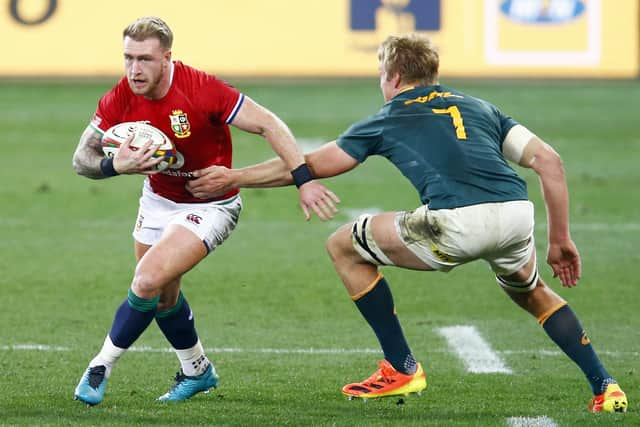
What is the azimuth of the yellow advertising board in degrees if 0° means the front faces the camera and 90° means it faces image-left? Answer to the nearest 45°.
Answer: approximately 0°

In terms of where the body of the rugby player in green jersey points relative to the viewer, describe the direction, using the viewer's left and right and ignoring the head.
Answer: facing away from the viewer and to the left of the viewer

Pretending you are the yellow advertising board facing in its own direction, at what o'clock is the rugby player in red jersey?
The rugby player in red jersey is roughly at 12 o'clock from the yellow advertising board.

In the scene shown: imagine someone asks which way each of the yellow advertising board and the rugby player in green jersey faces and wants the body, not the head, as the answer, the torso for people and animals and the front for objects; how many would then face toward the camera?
1

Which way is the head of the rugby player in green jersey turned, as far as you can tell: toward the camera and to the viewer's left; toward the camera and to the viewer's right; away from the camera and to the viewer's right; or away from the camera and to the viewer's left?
away from the camera and to the viewer's left

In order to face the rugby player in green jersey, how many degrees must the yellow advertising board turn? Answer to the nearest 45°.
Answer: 0° — it already faces them

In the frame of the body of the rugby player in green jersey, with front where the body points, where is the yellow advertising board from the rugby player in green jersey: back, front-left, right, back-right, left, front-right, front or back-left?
front-right
